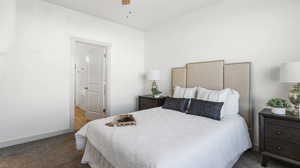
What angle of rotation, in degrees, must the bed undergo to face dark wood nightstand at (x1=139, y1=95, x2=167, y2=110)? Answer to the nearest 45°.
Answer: approximately 135° to its right

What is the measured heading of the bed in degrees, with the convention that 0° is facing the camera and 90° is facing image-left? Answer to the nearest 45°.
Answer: approximately 45°

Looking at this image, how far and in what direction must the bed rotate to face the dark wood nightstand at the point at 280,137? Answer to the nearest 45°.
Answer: approximately 135° to its left

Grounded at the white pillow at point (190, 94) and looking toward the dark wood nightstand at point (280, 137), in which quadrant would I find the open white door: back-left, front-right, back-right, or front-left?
back-right

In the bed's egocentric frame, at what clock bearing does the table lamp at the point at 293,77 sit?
The table lamp is roughly at 7 o'clock from the bed.
